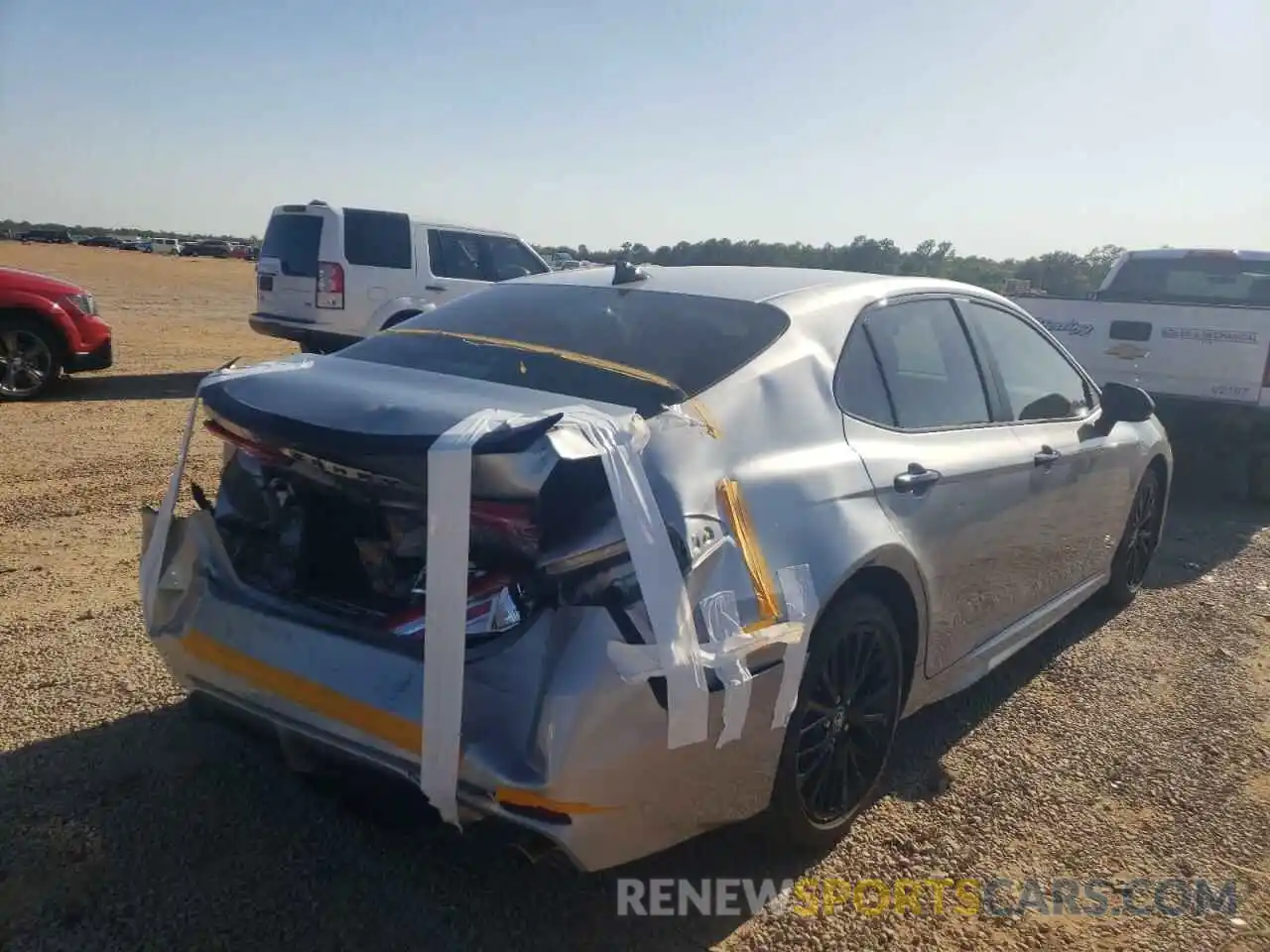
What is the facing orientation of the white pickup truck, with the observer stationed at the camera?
facing away from the viewer and to the right of the viewer

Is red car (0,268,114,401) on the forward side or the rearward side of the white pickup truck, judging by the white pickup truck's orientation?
on the rearward side

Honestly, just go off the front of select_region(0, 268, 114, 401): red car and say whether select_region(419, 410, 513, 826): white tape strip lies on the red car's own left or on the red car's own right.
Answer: on the red car's own right

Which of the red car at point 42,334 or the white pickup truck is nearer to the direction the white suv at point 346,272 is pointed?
the white pickup truck

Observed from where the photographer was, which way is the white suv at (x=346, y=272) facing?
facing away from the viewer and to the right of the viewer

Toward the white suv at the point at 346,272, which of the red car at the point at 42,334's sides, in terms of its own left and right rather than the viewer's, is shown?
front

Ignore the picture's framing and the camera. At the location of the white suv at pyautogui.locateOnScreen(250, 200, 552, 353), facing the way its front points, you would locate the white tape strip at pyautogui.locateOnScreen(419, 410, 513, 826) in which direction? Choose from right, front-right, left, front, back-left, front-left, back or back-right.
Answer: back-right

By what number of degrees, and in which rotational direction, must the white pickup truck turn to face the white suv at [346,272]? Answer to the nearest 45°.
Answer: approximately 135° to its left

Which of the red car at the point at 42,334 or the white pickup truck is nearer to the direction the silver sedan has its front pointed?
the white pickup truck

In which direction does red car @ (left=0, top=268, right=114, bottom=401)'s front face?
to the viewer's right

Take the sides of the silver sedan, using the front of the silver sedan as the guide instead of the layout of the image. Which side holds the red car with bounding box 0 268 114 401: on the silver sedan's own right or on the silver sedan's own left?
on the silver sedan's own left

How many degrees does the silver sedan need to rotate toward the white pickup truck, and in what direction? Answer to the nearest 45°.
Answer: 0° — it already faces it

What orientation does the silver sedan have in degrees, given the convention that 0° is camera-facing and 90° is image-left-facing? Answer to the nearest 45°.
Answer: approximately 225°
